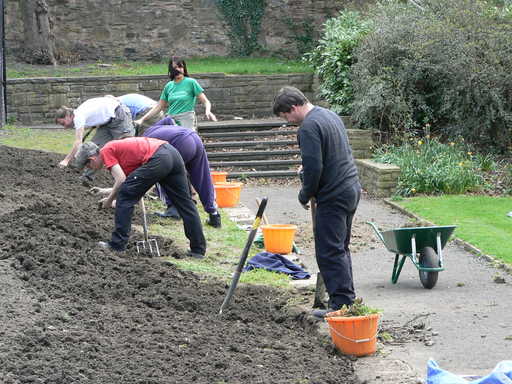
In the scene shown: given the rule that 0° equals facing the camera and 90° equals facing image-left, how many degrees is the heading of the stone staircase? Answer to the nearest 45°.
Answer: approximately 0°

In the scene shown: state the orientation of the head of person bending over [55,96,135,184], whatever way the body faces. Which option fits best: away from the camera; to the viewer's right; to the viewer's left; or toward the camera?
to the viewer's left

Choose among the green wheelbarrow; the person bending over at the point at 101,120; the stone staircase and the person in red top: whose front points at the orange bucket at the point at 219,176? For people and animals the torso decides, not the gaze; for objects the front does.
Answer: the stone staircase

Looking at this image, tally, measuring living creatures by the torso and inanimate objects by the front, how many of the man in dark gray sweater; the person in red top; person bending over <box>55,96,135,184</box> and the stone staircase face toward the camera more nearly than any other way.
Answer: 1

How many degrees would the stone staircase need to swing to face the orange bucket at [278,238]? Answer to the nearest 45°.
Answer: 0° — it already faces it

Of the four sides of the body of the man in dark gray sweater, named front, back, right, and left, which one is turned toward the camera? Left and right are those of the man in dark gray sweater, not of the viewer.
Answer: left

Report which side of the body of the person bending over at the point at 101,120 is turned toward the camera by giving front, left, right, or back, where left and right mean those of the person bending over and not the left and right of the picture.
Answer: left

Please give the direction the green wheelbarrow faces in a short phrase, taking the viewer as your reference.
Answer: facing the viewer and to the right of the viewer

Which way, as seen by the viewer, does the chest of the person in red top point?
to the viewer's left

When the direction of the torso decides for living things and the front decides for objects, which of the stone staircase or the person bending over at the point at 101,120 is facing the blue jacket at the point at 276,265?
the stone staircase

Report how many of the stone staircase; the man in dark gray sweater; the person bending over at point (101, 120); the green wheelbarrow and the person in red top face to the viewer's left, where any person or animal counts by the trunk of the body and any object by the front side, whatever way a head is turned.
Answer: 3
